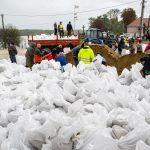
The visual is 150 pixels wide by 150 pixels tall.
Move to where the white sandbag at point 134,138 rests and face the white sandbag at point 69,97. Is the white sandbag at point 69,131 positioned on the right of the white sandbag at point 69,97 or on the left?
left

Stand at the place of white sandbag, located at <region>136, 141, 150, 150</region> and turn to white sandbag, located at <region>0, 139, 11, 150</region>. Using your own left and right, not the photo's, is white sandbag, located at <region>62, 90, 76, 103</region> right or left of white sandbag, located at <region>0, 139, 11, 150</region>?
right
